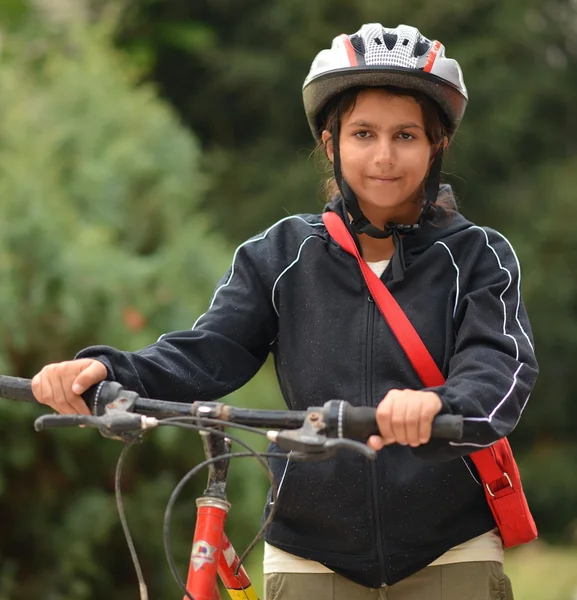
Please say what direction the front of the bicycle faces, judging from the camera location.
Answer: facing the viewer and to the left of the viewer

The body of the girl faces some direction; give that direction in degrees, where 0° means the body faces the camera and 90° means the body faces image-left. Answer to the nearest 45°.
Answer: approximately 0°
